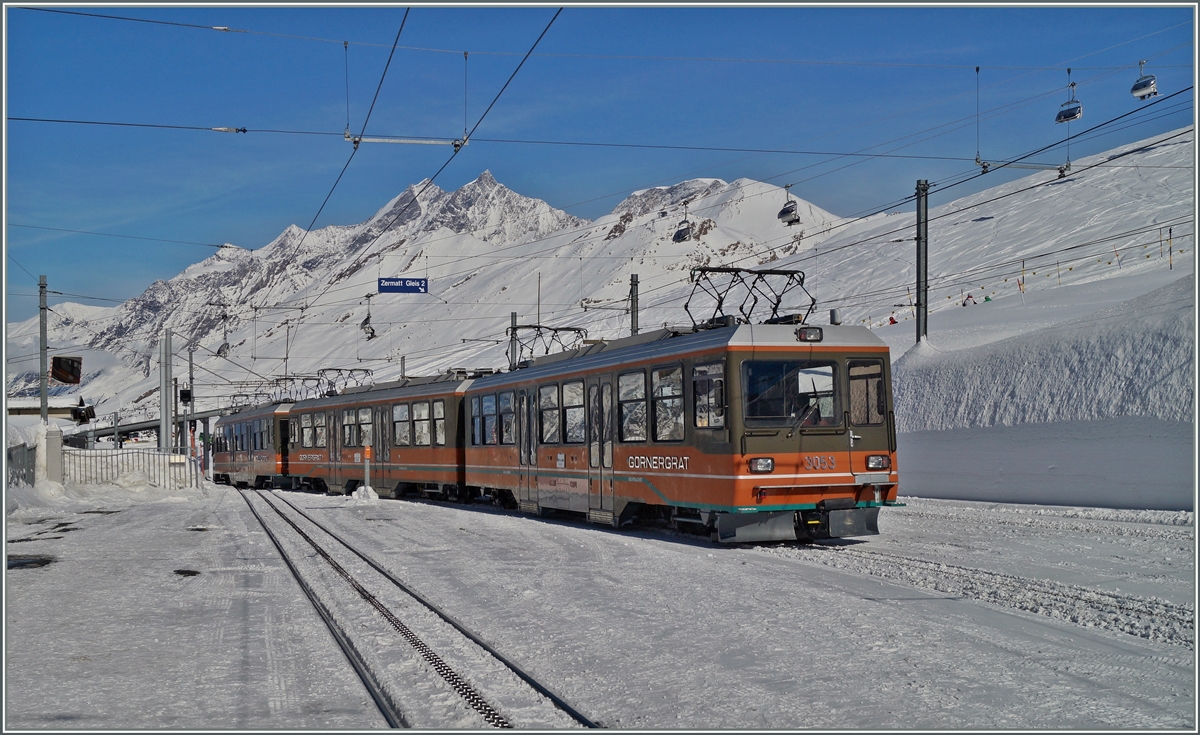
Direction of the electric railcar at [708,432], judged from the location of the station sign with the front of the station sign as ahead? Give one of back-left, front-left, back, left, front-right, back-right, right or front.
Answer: front

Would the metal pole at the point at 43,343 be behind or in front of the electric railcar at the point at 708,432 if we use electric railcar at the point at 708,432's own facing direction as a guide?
behind

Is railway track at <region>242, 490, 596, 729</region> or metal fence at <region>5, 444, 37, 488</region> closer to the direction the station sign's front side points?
the railway track

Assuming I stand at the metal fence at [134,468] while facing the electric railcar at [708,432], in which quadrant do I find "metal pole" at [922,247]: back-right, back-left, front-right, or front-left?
front-left

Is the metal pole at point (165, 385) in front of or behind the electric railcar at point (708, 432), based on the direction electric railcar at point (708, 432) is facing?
behind

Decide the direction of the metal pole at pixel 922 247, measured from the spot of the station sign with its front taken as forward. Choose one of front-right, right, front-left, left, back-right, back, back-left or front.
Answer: front-left

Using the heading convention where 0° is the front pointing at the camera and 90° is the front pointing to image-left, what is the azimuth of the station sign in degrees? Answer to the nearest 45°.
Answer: approximately 0°

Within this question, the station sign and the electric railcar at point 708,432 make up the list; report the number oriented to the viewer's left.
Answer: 0

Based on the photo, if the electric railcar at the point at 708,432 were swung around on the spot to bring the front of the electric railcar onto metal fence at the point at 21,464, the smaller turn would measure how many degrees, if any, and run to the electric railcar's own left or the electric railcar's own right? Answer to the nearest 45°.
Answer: approximately 180°

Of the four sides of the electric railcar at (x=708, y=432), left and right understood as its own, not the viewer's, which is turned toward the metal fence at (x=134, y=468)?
back

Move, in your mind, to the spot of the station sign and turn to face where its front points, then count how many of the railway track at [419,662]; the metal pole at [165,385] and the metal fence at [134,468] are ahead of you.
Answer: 1

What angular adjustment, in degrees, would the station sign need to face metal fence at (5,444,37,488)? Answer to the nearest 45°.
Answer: approximately 45° to its right

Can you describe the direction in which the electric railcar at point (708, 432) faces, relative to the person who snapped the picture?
facing the viewer and to the right of the viewer
